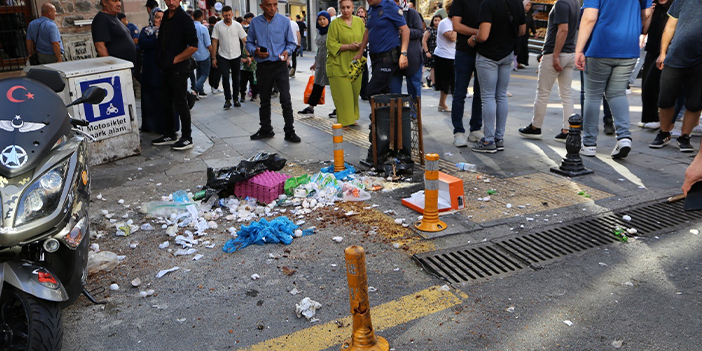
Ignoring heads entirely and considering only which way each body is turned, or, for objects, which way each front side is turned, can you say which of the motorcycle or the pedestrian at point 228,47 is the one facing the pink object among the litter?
the pedestrian

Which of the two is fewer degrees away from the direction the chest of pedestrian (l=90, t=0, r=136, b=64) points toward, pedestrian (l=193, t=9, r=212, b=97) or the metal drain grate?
the metal drain grate

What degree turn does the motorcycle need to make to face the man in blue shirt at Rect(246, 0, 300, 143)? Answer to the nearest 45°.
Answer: approximately 135° to its left

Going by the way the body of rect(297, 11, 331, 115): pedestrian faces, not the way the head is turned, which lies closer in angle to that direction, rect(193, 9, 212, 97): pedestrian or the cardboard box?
the cardboard box
